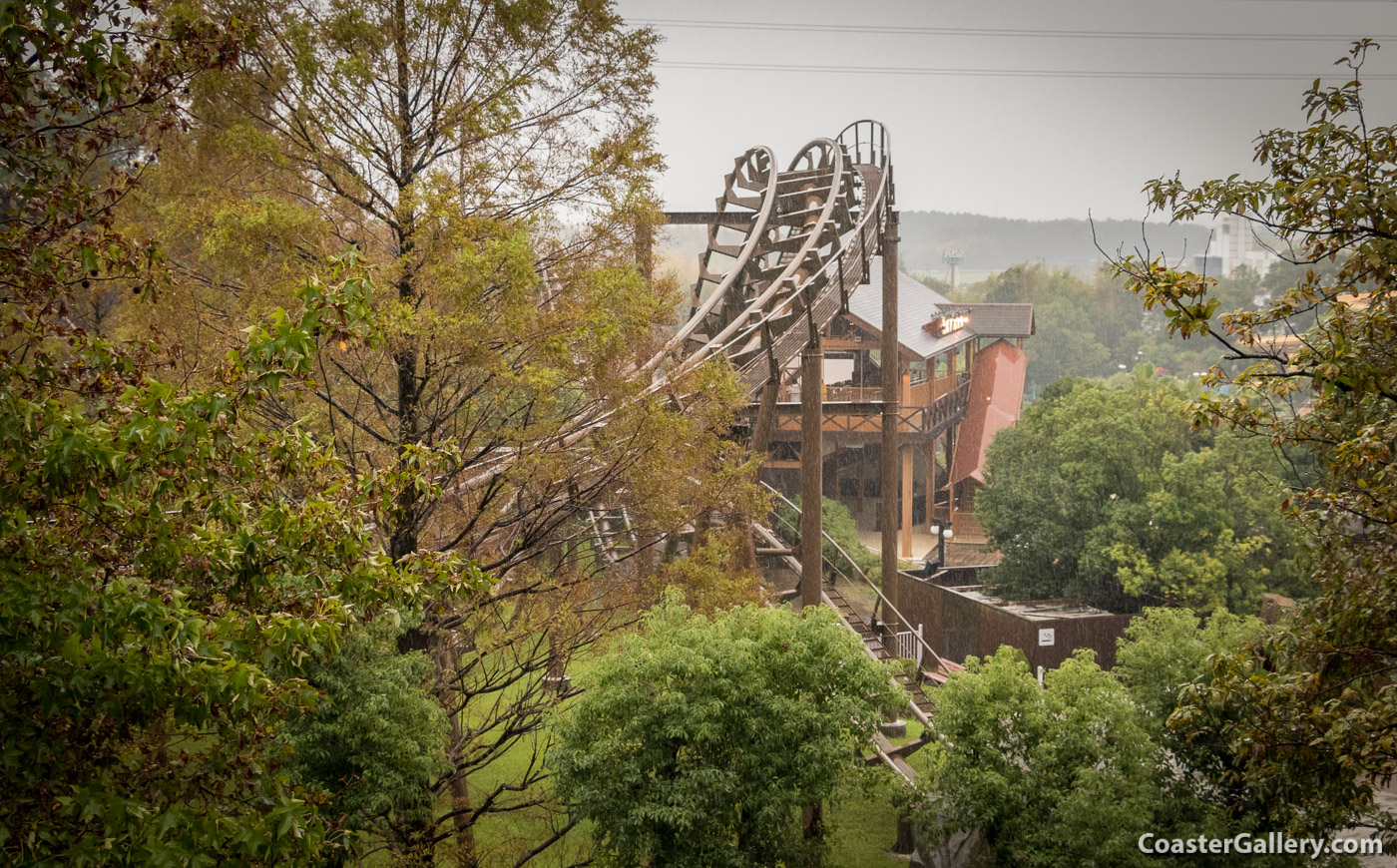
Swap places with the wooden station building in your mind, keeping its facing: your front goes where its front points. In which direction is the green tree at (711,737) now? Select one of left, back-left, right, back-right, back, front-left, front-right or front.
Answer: front-right

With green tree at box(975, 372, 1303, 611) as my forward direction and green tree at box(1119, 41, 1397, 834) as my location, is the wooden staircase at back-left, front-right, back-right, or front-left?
front-left

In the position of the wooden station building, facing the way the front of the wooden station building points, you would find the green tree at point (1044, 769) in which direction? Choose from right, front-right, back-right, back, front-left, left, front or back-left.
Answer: front-right

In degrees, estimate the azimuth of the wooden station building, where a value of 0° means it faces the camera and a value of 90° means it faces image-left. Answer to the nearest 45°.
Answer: approximately 315°

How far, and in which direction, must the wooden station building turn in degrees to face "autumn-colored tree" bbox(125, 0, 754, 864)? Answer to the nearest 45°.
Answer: approximately 45° to its right

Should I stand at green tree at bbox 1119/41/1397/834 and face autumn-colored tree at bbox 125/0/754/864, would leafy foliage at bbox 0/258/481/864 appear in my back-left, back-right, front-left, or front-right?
front-left
